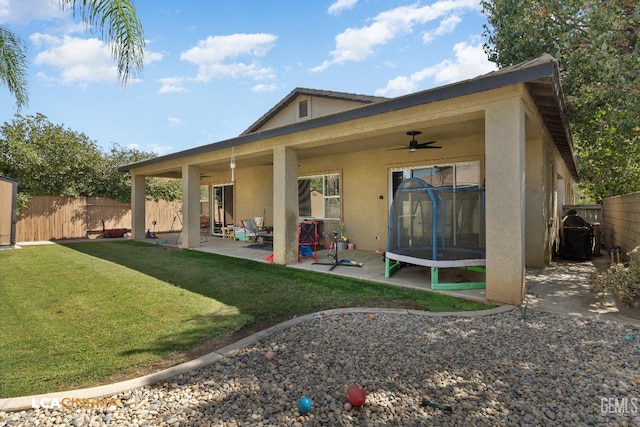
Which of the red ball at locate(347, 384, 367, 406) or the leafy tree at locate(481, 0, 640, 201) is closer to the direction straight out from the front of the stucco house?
the red ball

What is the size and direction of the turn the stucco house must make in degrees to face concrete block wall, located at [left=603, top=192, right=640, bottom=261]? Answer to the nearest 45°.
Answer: approximately 135° to its left

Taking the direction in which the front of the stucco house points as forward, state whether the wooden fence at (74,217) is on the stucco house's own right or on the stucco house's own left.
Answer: on the stucco house's own right

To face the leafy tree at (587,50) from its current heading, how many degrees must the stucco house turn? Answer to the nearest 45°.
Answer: approximately 135° to its left

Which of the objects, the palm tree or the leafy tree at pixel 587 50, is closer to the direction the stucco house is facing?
the palm tree
